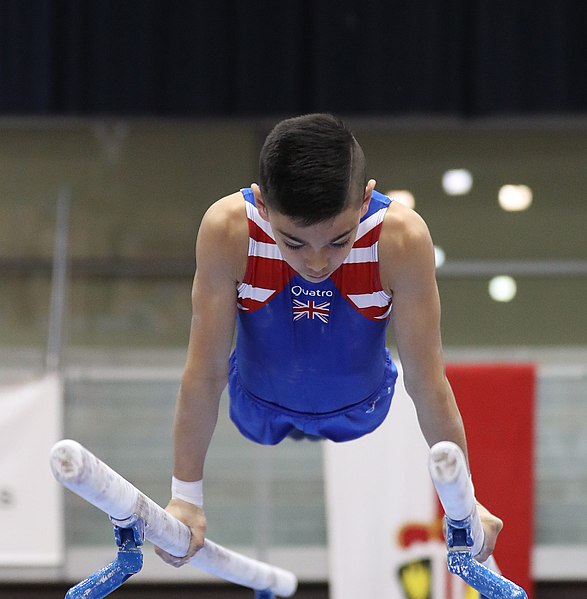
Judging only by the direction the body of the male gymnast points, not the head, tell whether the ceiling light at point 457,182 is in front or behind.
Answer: behind

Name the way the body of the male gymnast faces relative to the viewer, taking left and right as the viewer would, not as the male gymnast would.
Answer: facing the viewer

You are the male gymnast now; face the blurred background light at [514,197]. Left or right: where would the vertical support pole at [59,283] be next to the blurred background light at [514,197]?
left

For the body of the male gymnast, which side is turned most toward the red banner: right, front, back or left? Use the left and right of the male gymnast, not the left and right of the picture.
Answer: back

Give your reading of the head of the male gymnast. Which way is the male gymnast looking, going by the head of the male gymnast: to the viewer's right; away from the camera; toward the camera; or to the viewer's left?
toward the camera

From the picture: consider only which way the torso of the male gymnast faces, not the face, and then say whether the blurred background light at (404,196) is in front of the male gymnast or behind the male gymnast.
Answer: behind

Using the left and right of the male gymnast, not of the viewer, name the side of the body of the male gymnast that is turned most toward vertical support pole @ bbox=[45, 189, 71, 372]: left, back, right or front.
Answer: back

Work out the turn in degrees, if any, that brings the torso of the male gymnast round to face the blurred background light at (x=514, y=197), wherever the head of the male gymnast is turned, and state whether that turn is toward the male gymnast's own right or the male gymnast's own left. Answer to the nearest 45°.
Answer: approximately 180°

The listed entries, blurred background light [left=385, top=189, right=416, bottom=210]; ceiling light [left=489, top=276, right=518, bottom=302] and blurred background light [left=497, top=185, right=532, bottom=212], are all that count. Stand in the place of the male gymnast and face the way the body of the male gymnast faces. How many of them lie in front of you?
0
